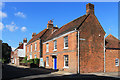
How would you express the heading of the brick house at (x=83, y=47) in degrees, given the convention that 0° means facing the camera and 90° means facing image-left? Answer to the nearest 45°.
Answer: approximately 45°
